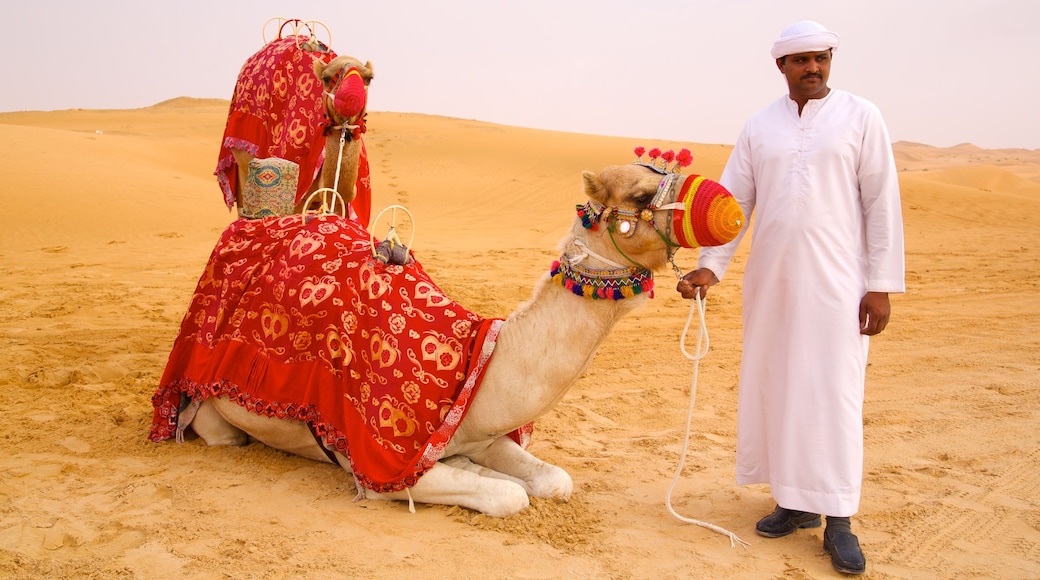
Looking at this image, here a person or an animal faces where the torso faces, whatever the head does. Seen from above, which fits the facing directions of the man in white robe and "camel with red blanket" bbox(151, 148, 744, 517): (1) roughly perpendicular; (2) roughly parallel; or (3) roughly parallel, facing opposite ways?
roughly perpendicular

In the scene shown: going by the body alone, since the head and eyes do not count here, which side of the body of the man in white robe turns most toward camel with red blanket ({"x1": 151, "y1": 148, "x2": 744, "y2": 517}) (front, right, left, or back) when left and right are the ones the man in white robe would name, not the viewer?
right

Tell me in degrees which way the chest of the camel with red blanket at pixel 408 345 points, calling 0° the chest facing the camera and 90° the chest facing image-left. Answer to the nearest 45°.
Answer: approximately 315°

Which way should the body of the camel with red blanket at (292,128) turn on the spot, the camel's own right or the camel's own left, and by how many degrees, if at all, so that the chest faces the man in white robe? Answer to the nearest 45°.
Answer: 0° — it already faces them
